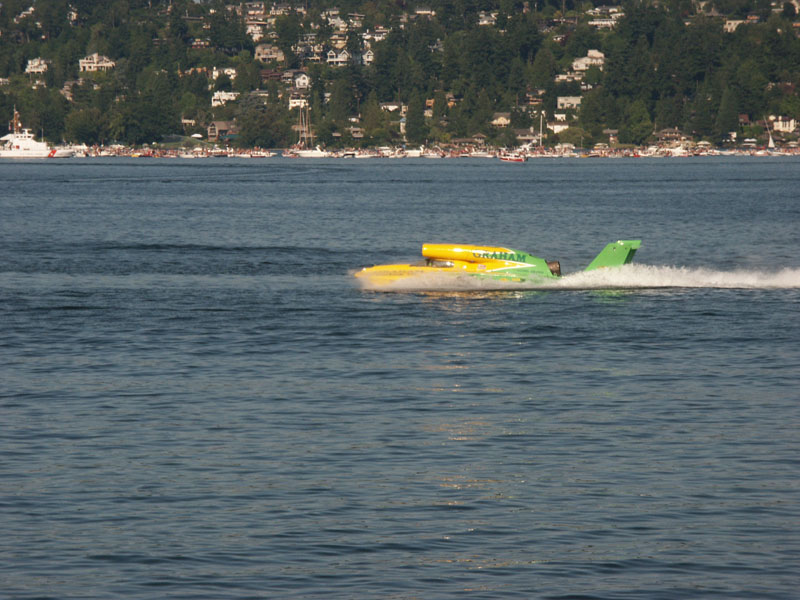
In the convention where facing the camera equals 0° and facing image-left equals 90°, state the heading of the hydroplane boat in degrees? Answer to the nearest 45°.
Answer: approximately 90°
